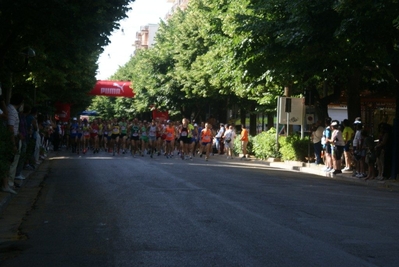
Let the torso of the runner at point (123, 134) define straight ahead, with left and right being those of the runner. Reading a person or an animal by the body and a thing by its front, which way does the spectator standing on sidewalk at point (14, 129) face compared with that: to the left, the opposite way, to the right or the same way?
to the left

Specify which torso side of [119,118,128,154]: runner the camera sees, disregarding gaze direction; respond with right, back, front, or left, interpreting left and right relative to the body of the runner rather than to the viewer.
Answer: front

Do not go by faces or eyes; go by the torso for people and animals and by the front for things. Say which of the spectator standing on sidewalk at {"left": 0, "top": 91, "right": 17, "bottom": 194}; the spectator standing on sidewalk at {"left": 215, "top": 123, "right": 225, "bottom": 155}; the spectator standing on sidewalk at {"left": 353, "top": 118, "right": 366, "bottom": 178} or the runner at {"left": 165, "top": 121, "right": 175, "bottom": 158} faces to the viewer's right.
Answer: the spectator standing on sidewalk at {"left": 0, "top": 91, "right": 17, "bottom": 194}

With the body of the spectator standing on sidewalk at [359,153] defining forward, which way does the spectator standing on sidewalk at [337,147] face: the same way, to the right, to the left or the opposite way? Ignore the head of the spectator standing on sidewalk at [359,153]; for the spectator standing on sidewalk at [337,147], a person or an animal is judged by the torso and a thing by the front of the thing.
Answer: the same way

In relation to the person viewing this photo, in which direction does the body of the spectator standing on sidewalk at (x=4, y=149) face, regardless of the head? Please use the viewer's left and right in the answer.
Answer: facing to the right of the viewer

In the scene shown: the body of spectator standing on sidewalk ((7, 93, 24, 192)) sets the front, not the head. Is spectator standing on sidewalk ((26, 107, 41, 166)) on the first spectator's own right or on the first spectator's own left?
on the first spectator's own left

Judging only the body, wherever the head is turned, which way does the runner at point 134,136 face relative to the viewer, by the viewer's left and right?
facing the viewer

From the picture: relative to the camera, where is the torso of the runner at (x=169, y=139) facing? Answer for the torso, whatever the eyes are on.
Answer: toward the camera

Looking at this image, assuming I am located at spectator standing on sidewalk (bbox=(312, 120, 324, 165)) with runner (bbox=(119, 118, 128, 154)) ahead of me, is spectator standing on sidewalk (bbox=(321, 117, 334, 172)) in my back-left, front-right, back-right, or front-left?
back-left

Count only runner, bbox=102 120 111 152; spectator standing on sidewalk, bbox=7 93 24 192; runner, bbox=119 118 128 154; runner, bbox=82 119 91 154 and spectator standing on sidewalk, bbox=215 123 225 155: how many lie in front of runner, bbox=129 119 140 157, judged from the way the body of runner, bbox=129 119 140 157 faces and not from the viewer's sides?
1

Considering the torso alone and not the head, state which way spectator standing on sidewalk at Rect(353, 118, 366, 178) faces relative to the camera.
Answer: to the viewer's left

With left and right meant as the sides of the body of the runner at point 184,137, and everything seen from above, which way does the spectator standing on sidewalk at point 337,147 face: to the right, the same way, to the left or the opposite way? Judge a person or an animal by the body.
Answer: to the right

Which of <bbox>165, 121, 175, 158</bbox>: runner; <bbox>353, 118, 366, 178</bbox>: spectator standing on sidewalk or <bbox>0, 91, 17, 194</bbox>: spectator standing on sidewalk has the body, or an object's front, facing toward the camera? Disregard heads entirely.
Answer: the runner

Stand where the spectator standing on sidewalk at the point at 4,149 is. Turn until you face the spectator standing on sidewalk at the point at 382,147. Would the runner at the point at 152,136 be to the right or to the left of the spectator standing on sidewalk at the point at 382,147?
left

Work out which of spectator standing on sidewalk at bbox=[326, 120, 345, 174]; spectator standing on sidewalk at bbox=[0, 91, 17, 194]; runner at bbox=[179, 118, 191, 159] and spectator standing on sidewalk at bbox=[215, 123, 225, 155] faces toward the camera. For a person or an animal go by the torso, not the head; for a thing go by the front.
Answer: the runner

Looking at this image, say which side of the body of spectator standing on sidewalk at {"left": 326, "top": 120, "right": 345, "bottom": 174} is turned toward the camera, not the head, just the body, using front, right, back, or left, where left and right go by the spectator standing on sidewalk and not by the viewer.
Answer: left
